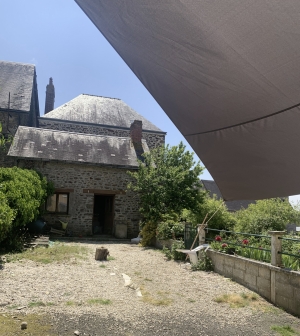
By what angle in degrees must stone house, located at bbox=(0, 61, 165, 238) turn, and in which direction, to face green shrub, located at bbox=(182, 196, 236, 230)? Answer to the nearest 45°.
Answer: approximately 45° to its left

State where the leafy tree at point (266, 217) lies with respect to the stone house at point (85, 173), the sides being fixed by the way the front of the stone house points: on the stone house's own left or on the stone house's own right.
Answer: on the stone house's own left

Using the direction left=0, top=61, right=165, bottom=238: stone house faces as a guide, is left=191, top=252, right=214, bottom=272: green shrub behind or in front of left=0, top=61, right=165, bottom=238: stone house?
in front

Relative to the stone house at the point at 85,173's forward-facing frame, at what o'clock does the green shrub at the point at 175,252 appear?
The green shrub is roughly at 11 o'clock from the stone house.

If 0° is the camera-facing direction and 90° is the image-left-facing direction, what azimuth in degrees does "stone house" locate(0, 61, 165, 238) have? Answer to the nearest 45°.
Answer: approximately 0°

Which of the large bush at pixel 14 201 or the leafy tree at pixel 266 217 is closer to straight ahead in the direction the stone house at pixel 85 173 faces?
the large bush

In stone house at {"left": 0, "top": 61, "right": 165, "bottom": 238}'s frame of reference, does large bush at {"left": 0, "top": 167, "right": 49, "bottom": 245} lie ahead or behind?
ahead
